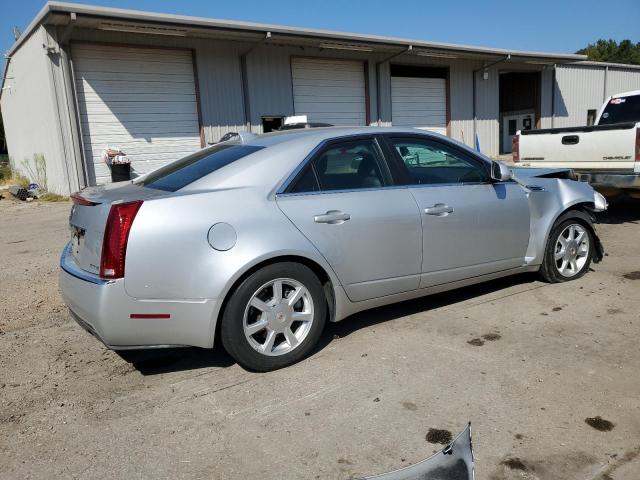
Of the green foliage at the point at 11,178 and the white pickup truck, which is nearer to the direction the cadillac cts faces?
the white pickup truck

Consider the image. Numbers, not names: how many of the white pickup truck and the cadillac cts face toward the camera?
0

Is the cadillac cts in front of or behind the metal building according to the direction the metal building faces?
in front

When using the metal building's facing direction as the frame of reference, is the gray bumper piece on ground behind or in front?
in front

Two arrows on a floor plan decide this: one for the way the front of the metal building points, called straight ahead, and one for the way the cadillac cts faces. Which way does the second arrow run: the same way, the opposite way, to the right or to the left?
to the left

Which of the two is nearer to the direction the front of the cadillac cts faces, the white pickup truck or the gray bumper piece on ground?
the white pickup truck

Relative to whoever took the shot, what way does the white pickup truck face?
facing away from the viewer and to the right of the viewer

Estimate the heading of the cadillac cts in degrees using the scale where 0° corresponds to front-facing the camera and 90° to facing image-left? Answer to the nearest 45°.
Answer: approximately 225°

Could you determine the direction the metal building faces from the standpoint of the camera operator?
facing the viewer and to the right of the viewer

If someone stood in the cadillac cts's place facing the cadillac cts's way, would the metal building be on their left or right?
on their left

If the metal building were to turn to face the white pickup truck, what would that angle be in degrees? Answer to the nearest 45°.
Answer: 0° — it already faces it

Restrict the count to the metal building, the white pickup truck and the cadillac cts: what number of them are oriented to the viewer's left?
0

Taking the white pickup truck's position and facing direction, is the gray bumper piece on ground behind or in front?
behind
